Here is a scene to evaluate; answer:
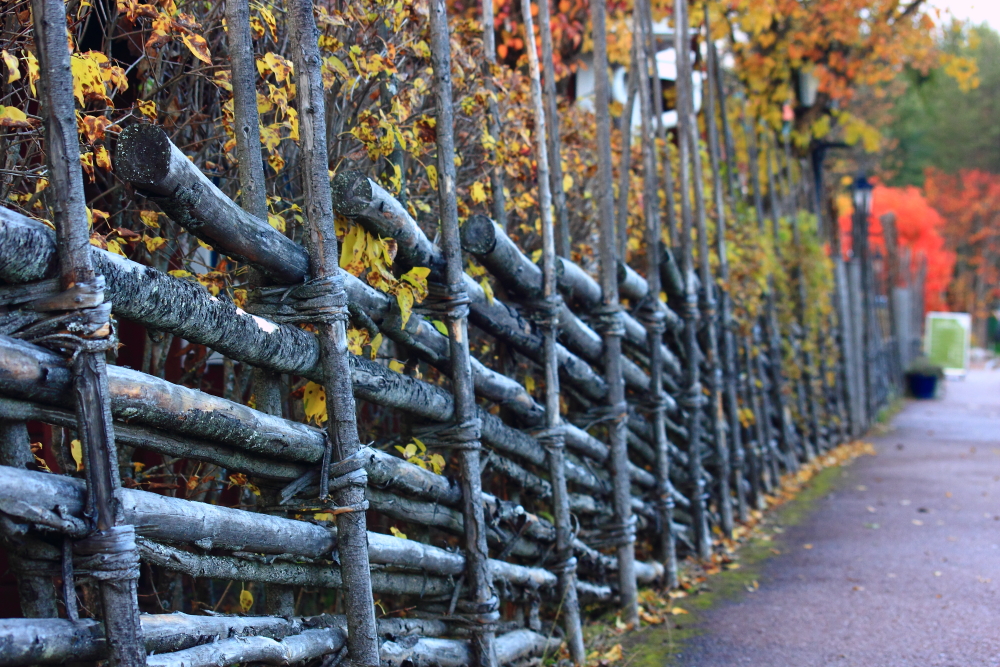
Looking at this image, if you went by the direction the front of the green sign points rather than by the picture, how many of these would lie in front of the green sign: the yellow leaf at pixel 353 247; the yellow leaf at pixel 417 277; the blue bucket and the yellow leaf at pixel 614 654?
4

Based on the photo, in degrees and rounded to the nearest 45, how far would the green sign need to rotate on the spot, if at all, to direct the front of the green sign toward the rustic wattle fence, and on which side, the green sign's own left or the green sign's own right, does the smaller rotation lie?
0° — it already faces it

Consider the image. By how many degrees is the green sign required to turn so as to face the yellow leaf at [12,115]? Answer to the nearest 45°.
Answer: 0° — it already faces it

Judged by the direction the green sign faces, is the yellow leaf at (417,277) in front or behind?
in front

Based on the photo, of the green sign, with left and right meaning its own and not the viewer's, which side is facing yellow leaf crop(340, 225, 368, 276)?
front

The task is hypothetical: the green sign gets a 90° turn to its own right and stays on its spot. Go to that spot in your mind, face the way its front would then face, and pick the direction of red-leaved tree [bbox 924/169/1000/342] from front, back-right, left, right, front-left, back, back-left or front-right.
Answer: right

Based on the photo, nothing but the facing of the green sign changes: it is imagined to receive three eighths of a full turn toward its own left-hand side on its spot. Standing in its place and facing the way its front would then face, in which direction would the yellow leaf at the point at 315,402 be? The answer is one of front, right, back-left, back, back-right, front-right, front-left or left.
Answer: back-right

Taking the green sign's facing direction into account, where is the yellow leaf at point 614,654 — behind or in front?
in front

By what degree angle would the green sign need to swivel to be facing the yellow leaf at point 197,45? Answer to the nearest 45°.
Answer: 0° — it already faces it

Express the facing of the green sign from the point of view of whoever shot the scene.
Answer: facing the viewer
